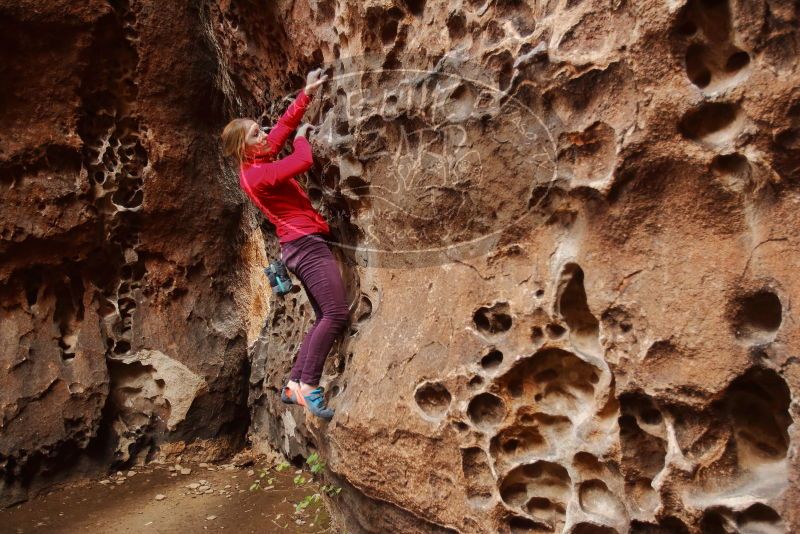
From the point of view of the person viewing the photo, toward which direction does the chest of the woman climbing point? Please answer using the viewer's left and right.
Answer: facing to the right of the viewer

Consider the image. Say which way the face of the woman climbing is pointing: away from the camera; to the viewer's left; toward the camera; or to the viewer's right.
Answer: to the viewer's right
